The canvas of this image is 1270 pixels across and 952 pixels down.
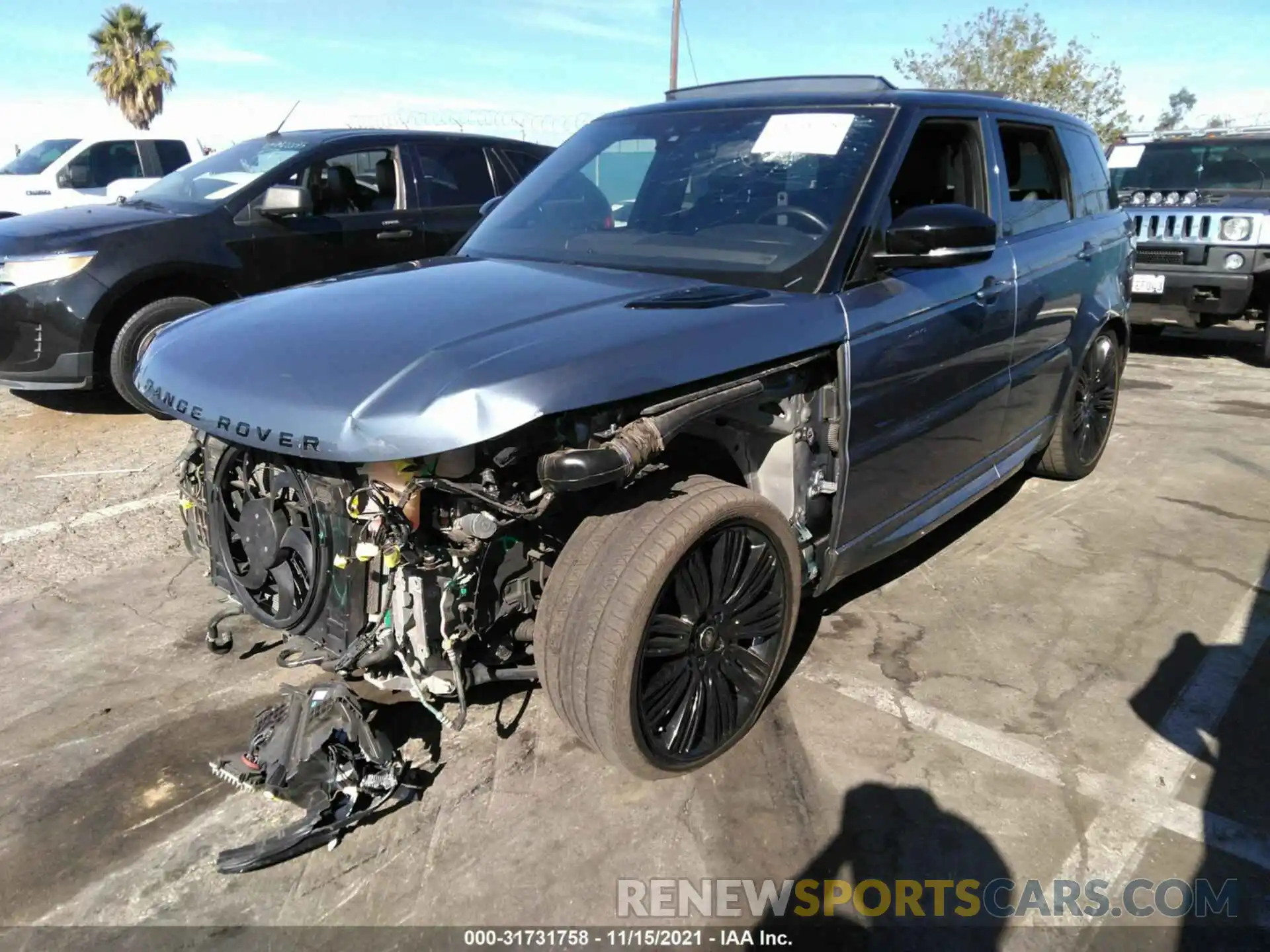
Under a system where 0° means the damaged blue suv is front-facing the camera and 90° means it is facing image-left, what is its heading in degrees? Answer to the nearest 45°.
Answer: approximately 45°

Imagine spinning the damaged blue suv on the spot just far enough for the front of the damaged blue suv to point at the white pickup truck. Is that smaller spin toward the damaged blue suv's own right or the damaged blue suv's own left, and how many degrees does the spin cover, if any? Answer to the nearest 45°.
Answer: approximately 90° to the damaged blue suv's own right

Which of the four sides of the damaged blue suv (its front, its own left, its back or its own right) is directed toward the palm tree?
right

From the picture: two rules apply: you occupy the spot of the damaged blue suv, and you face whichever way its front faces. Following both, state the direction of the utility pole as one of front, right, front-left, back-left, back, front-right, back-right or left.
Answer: back-right

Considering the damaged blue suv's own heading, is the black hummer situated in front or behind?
behind

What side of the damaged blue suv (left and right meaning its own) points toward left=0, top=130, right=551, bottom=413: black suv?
right
